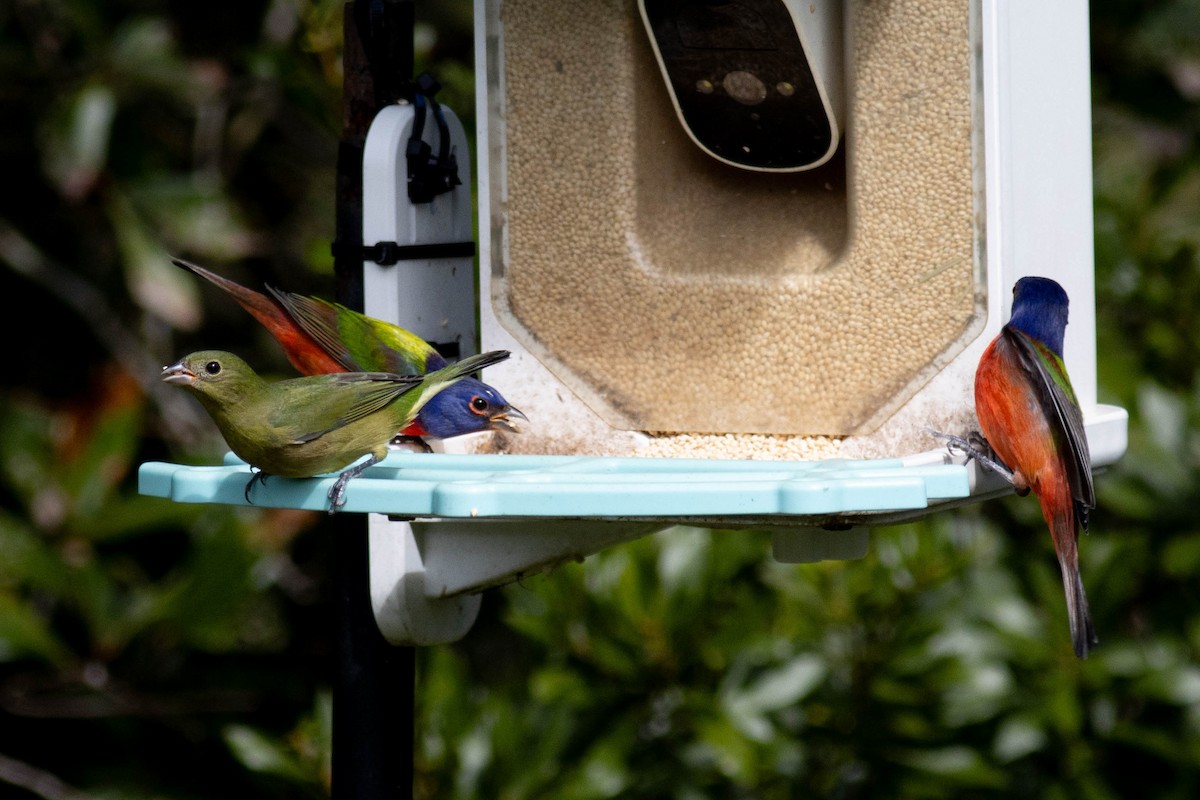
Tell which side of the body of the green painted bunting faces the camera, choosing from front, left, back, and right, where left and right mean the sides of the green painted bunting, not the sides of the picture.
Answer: left

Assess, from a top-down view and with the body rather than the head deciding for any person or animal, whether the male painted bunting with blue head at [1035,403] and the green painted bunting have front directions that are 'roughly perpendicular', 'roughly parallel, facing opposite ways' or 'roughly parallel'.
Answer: roughly perpendicular

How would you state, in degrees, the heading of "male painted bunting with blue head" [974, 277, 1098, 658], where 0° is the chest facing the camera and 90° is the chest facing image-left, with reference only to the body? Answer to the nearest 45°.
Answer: approximately 135°

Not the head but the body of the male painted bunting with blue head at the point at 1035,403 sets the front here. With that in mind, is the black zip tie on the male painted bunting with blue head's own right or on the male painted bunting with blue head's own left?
on the male painted bunting with blue head's own left

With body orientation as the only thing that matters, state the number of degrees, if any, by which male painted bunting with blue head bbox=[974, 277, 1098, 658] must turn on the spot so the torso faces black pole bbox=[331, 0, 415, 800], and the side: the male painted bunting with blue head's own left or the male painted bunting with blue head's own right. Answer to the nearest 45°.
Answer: approximately 45° to the male painted bunting with blue head's own left

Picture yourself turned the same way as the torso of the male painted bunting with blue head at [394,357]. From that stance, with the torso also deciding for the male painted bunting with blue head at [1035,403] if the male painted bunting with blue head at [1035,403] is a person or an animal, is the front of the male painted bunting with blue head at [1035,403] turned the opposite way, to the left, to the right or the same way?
to the left

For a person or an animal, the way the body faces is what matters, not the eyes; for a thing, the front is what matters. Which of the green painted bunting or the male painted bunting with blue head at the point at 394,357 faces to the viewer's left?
the green painted bunting

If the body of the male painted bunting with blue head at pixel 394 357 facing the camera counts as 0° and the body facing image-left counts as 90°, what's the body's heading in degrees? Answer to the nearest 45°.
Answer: approximately 270°

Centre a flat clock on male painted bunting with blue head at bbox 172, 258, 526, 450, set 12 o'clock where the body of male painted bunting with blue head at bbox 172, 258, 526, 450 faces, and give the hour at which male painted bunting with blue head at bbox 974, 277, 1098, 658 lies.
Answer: male painted bunting with blue head at bbox 974, 277, 1098, 658 is roughly at 1 o'clock from male painted bunting with blue head at bbox 172, 258, 526, 450.

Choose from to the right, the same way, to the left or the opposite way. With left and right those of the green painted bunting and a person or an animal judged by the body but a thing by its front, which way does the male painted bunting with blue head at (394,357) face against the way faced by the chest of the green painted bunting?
the opposite way
